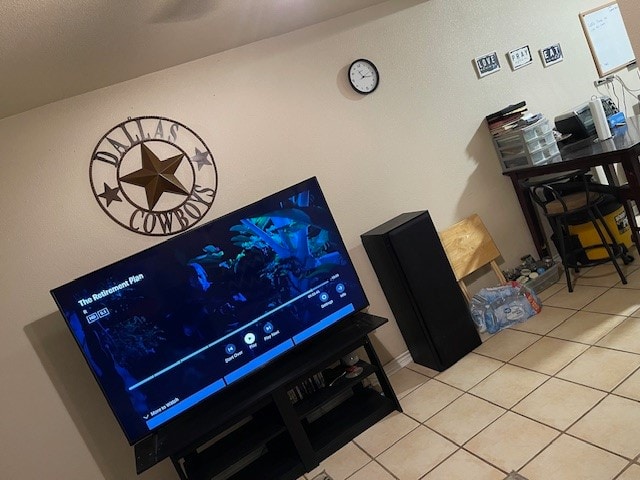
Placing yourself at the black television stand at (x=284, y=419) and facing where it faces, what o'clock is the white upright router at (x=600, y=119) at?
The white upright router is roughly at 9 o'clock from the black television stand.

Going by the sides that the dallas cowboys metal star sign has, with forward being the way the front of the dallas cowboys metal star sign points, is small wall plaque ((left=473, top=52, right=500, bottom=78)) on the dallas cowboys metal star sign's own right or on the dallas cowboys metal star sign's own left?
on the dallas cowboys metal star sign's own left

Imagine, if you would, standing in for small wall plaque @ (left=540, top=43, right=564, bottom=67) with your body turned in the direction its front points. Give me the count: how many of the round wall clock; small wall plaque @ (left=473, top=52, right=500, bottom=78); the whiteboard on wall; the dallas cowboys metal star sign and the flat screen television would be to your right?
4

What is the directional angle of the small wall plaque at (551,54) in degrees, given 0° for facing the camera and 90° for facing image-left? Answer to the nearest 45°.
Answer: approximately 315°

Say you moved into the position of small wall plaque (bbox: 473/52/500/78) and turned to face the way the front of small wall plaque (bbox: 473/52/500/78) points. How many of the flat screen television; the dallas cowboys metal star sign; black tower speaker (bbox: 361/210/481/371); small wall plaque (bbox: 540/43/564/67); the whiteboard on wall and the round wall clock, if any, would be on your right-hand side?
4

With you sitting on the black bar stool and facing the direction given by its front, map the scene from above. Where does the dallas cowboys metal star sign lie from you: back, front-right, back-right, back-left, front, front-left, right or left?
back-left

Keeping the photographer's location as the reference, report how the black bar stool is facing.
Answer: facing away from the viewer

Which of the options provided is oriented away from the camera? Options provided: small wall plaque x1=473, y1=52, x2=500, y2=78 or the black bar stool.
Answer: the black bar stool
